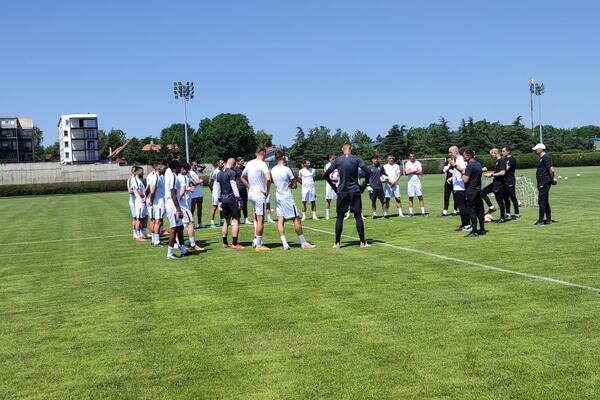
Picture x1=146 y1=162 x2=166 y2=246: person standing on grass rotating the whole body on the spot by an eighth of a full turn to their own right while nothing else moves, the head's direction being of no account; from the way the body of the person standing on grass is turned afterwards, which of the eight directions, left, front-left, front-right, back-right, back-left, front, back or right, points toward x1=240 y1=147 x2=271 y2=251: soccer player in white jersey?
front

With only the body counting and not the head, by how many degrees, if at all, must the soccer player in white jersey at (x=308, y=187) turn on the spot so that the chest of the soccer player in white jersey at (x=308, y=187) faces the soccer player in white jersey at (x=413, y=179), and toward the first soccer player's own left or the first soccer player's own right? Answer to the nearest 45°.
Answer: approximately 90° to the first soccer player's own left

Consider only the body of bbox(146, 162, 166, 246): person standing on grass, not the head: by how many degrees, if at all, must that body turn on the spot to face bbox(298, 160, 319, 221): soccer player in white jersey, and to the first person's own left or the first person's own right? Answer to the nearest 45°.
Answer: approximately 45° to the first person's own left

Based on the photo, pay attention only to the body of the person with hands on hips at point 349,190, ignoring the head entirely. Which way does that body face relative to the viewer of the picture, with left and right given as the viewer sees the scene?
facing away from the viewer

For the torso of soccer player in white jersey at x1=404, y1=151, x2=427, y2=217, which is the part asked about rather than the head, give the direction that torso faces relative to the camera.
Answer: toward the camera

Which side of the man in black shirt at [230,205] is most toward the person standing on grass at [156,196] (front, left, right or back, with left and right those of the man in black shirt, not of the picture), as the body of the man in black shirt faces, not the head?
left

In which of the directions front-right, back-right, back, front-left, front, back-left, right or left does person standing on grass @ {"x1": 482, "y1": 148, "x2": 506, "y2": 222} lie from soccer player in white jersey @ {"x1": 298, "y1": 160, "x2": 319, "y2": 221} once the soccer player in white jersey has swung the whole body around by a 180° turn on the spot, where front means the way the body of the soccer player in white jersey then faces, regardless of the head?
back-right

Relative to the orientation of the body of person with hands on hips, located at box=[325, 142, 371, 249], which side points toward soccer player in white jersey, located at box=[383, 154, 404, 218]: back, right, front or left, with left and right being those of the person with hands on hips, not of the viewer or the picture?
front

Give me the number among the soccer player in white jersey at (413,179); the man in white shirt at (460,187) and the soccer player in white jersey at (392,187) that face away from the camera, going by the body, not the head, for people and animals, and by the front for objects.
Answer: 0

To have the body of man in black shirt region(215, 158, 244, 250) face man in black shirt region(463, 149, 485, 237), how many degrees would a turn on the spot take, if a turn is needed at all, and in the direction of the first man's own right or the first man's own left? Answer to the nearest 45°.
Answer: approximately 45° to the first man's own right

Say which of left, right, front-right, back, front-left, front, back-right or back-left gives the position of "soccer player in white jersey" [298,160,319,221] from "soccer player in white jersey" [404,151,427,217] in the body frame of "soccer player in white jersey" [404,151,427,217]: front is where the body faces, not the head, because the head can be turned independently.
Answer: right

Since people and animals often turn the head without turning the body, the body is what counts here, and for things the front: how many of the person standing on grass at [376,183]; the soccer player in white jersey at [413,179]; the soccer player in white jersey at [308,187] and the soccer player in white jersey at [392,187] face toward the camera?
4

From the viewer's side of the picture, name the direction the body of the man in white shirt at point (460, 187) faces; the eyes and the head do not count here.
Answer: to the viewer's left

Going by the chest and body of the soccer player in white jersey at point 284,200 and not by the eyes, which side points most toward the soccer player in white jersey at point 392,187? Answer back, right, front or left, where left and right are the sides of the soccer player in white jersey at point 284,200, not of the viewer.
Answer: front

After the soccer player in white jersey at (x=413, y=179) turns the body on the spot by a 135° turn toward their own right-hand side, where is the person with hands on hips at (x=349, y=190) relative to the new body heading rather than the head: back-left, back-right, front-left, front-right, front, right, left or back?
back-left

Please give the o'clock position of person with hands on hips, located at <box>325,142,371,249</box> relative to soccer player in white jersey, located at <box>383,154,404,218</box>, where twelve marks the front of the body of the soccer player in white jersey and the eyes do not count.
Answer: The person with hands on hips is roughly at 12 o'clock from the soccer player in white jersey.

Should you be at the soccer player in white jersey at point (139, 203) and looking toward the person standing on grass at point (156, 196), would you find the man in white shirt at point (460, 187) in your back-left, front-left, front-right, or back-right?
front-left

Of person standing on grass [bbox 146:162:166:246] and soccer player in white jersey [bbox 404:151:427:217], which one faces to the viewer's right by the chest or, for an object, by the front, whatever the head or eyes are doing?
the person standing on grass

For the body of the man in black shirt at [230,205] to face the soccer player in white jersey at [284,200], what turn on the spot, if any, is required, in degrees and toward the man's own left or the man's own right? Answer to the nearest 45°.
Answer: approximately 90° to the man's own right

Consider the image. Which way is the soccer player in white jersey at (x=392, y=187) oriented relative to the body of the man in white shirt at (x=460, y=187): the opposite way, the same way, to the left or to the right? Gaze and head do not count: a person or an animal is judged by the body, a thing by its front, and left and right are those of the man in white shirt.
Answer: to the left
